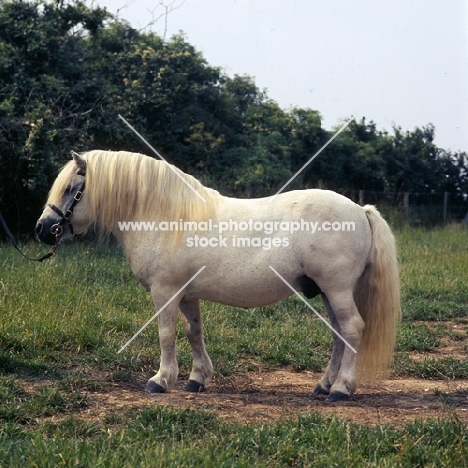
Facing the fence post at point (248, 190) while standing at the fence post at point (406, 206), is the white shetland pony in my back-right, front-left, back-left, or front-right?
front-left

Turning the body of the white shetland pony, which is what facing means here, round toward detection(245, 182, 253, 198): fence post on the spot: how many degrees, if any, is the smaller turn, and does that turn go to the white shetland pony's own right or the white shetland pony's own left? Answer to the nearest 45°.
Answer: approximately 90° to the white shetland pony's own right

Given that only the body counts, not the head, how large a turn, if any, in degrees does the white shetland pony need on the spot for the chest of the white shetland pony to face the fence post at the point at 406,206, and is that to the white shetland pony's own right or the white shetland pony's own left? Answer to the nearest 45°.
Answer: approximately 90° to the white shetland pony's own right

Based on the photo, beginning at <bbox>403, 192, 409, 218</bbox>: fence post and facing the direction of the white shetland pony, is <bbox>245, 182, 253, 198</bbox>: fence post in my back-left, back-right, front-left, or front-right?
front-right

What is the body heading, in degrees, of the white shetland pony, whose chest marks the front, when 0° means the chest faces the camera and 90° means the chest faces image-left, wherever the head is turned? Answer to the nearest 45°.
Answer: approximately 90°
